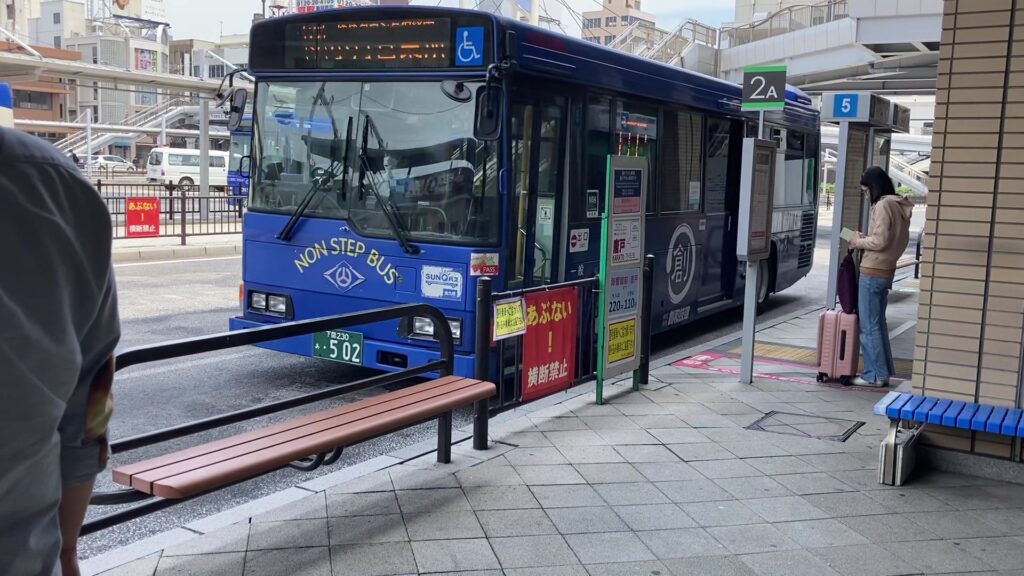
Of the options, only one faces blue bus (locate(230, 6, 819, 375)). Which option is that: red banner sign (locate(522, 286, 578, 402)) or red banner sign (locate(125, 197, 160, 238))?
red banner sign (locate(125, 197, 160, 238))

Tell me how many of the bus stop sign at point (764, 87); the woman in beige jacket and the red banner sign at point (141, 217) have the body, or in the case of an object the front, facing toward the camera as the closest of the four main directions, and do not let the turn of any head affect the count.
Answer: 2

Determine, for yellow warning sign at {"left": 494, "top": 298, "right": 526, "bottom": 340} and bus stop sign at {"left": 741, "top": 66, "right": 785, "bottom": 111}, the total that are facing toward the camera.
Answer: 2

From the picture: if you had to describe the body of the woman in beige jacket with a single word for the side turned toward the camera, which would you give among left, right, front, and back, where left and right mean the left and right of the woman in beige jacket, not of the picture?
left

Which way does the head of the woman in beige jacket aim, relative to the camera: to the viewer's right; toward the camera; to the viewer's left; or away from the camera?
to the viewer's left

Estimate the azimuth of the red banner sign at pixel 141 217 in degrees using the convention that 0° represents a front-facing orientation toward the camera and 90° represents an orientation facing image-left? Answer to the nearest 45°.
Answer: approximately 0°

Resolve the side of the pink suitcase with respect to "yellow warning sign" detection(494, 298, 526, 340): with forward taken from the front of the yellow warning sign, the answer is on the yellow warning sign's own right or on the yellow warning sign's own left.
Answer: on the yellow warning sign's own left

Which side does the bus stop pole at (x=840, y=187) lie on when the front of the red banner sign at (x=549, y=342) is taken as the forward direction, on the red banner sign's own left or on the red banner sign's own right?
on the red banner sign's own left

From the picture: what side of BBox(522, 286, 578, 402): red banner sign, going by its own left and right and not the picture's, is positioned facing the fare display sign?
left

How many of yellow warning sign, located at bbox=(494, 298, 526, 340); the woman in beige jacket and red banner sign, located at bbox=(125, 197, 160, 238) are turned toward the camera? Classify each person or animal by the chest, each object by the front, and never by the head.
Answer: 2
